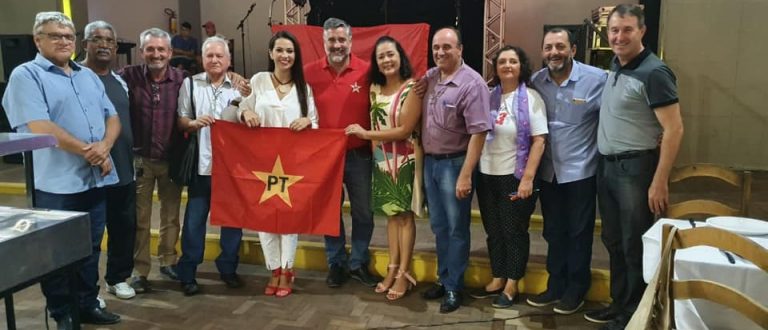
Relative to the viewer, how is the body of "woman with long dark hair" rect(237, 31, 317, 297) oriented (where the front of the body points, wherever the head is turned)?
toward the camera

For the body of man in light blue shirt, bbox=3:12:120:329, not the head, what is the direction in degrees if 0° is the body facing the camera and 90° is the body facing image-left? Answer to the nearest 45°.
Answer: approximately 315°

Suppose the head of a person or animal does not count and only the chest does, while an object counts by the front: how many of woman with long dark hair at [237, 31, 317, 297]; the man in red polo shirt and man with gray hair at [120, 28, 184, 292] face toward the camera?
3

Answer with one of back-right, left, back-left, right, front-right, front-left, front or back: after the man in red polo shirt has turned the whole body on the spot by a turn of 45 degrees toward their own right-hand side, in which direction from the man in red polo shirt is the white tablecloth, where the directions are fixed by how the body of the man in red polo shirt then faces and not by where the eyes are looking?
left

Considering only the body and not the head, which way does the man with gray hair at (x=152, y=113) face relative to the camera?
toward the camera

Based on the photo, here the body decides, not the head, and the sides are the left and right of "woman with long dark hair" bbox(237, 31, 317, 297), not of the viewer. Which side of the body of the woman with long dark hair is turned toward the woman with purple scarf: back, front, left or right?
left

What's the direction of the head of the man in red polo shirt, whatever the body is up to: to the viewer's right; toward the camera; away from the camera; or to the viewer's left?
toward the camera

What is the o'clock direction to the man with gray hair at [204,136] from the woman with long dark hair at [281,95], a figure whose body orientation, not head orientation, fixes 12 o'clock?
The man with gray hair is roughly at 4 o'clock from the woman with long dark hair.

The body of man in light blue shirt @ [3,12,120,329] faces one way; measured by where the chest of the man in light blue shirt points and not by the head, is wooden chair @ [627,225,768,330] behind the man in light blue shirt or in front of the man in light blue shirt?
in front

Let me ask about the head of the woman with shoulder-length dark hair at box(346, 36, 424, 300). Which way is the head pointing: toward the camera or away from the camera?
toward the camera

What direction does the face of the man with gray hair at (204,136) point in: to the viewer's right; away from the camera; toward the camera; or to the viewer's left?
toward the camera
